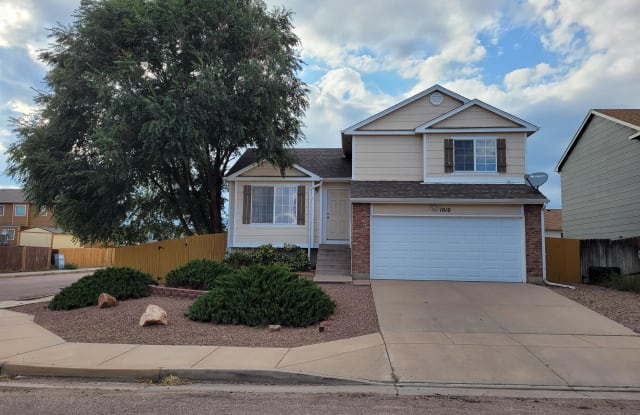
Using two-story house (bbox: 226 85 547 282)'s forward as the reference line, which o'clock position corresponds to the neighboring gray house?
The neighboring gray house is roughly at 8 o'clock from the two-story house.

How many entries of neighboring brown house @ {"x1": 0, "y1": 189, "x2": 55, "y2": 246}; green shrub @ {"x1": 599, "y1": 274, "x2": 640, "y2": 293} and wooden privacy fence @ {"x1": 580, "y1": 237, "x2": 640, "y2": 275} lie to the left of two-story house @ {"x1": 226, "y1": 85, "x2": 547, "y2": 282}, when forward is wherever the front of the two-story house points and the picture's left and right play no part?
2

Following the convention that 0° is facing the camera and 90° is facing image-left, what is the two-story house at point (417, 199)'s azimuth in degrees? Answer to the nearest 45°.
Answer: approximately 0°

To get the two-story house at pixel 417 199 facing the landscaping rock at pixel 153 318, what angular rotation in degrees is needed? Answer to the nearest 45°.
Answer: approximately 45° to its right

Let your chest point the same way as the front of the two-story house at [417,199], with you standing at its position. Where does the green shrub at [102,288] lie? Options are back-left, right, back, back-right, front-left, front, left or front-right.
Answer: front-right

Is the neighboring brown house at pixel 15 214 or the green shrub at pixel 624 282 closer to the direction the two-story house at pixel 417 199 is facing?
the green shrub

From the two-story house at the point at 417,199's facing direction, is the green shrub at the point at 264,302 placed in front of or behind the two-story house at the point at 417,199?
in front

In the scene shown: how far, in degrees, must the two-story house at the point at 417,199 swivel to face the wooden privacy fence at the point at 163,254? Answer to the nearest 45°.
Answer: approximately 90° to its right

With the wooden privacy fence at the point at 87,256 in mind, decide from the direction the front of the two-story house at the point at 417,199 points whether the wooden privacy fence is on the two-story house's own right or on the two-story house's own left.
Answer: on the two-story house's own right

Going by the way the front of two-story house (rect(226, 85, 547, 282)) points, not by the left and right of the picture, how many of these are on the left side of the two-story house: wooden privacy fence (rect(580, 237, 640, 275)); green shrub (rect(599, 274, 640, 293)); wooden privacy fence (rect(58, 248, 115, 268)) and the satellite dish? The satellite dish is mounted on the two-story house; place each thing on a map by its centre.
3

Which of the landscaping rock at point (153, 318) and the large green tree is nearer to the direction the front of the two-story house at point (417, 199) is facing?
the landscaping rock

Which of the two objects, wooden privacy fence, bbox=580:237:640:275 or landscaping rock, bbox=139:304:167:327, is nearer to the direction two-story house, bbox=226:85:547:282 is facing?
the landscaping rock

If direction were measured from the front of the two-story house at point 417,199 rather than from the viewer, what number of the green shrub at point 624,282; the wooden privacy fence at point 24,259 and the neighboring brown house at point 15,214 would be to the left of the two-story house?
1

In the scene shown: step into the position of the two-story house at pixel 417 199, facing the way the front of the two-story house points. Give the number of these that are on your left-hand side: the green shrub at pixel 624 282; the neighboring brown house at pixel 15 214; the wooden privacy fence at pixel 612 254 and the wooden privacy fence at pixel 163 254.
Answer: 2

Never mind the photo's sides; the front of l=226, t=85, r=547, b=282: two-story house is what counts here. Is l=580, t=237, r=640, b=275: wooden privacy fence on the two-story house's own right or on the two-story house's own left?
on the two-story house's own left
